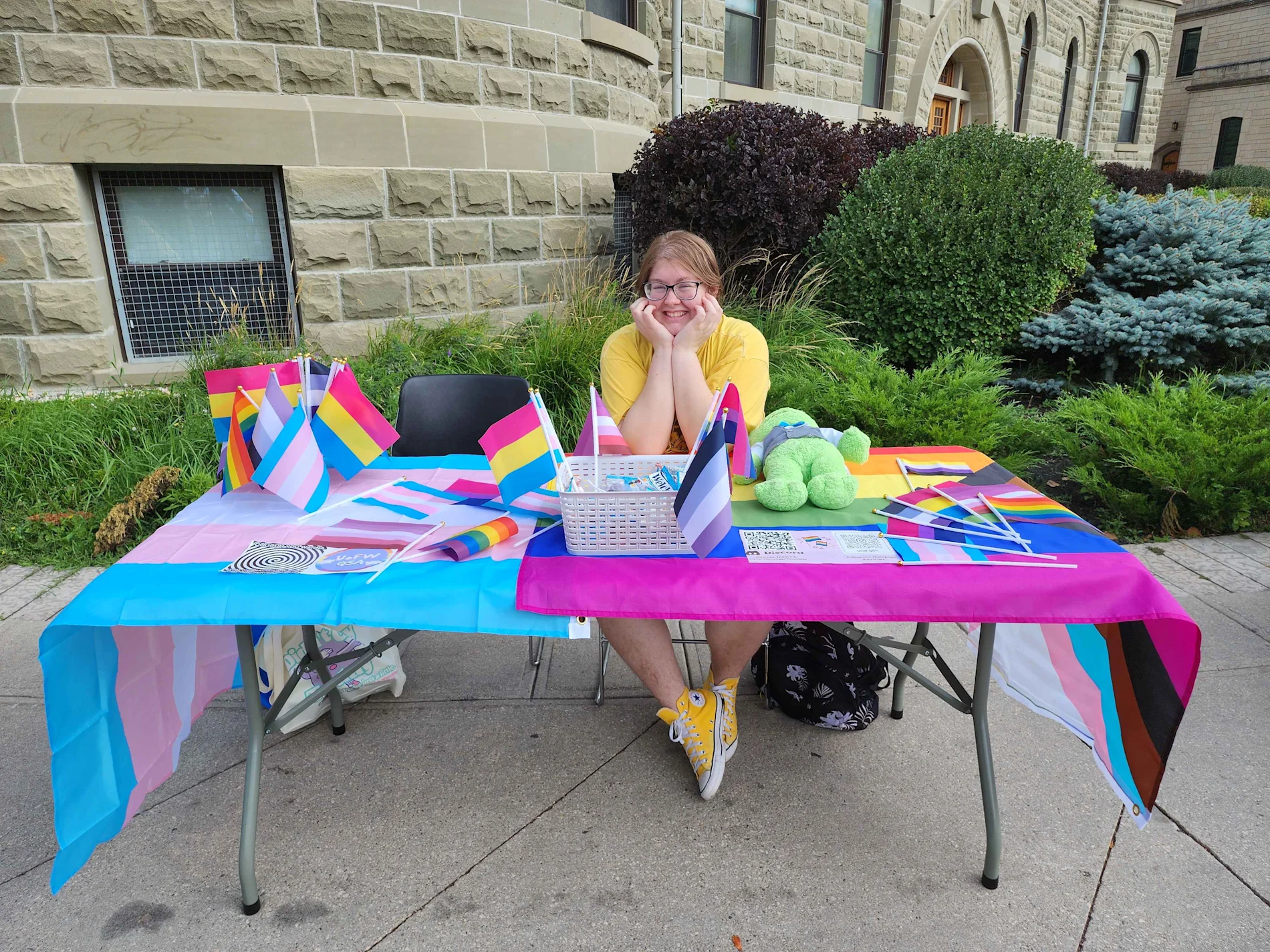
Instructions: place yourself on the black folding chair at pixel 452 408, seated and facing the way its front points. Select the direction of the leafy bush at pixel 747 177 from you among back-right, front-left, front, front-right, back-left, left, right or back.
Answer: back-left

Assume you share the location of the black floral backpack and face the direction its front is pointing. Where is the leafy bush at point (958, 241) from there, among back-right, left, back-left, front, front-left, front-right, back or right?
back

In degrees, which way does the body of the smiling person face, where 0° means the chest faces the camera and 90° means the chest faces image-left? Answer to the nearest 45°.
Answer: approximately 0°

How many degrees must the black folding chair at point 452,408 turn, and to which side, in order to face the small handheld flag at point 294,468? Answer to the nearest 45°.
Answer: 0° — it already faces it

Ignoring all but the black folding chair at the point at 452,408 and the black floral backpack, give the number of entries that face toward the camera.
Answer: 2

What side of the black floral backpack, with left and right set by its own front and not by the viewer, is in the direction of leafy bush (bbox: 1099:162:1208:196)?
back

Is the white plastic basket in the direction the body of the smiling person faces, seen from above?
yes

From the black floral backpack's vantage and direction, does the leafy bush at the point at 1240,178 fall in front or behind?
behind

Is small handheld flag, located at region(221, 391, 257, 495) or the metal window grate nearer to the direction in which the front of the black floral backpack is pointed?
the small handheld flag
